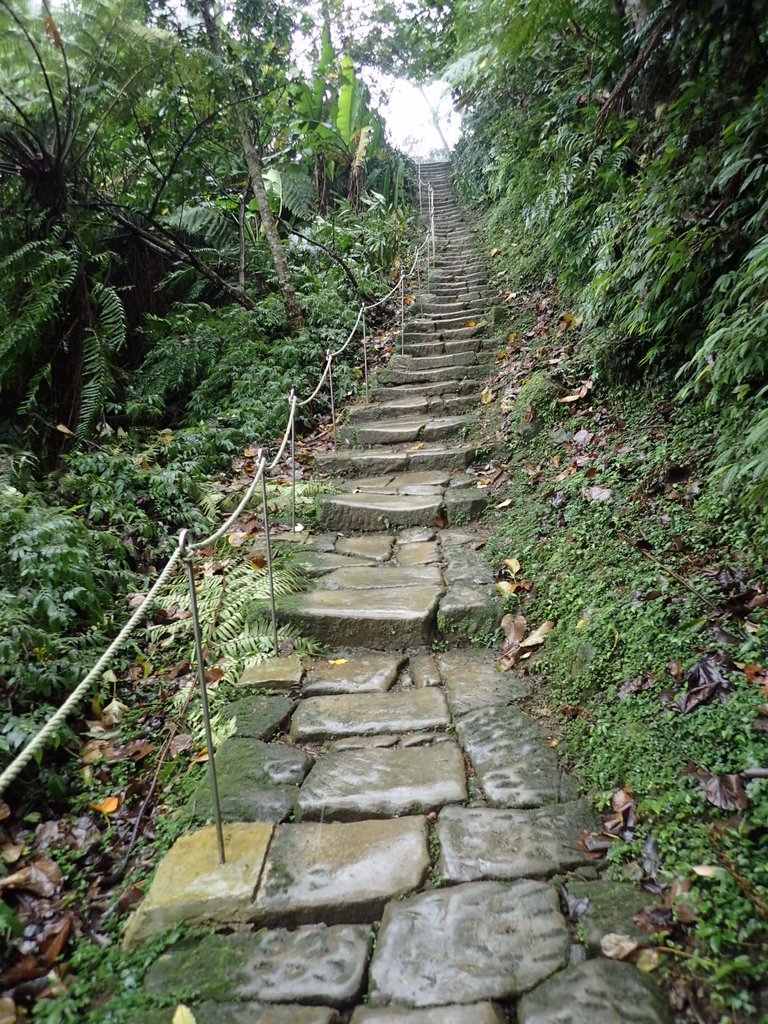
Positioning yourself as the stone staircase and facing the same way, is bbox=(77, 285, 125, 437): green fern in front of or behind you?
behind

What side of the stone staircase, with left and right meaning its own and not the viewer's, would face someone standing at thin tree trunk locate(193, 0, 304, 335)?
back

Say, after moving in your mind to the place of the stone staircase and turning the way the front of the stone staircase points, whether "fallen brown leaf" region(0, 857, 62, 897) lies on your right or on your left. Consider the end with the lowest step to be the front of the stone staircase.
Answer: on your right

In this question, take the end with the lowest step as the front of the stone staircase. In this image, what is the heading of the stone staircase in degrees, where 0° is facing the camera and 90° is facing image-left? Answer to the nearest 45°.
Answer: approximately 0°

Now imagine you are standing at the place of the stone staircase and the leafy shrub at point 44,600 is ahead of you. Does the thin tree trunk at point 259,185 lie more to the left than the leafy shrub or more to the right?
right

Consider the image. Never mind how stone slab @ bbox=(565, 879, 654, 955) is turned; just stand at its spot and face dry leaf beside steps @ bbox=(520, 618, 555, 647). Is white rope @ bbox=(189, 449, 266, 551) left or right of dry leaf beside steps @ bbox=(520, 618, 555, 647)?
left

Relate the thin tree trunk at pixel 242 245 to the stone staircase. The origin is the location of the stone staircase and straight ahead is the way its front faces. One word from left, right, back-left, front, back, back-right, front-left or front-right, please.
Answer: back
